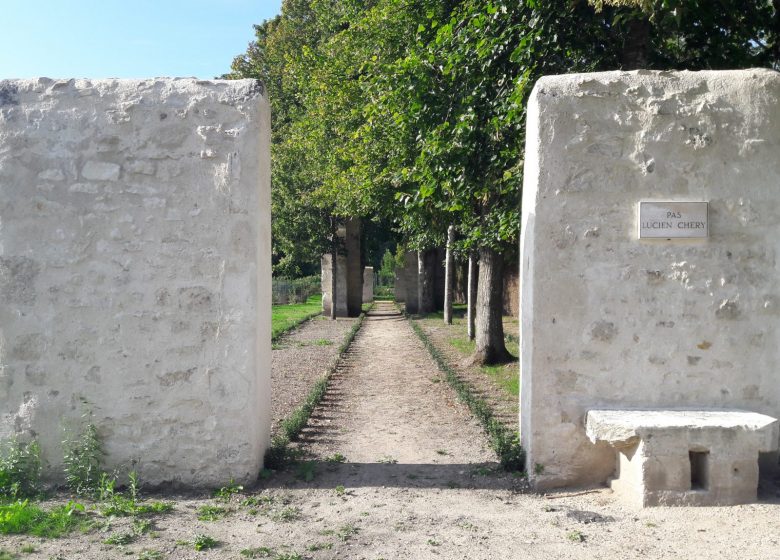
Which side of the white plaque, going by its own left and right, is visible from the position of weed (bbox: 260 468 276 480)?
right

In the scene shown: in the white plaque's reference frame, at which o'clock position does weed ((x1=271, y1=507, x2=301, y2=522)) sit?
The weed is roughly at 2 o'clock from the white plaque.

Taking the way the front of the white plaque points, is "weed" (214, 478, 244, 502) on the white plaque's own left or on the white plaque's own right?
on the white plaque's own right

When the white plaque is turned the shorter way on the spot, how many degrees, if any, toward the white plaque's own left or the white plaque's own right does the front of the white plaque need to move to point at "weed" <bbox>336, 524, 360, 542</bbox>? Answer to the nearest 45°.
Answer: approximately 45° to the white plaque's own right

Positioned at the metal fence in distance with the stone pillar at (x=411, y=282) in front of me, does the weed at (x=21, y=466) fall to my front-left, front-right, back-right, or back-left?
front-right

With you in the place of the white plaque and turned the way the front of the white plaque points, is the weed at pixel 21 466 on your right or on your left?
on your right

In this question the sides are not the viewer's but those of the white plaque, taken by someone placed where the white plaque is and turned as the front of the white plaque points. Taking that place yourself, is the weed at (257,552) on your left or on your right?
on your right

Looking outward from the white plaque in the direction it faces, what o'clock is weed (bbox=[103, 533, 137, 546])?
The weed is roughly at 2 o'clock from the white plaque.

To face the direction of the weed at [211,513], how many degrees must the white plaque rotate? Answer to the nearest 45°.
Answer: approximately 45° to its right

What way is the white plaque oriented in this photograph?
toward the camera

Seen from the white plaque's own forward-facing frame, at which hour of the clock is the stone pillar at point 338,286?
The stone pillar is roughly at 5 o'clock from the white plaque.

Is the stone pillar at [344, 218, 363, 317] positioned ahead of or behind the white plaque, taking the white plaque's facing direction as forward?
behind
